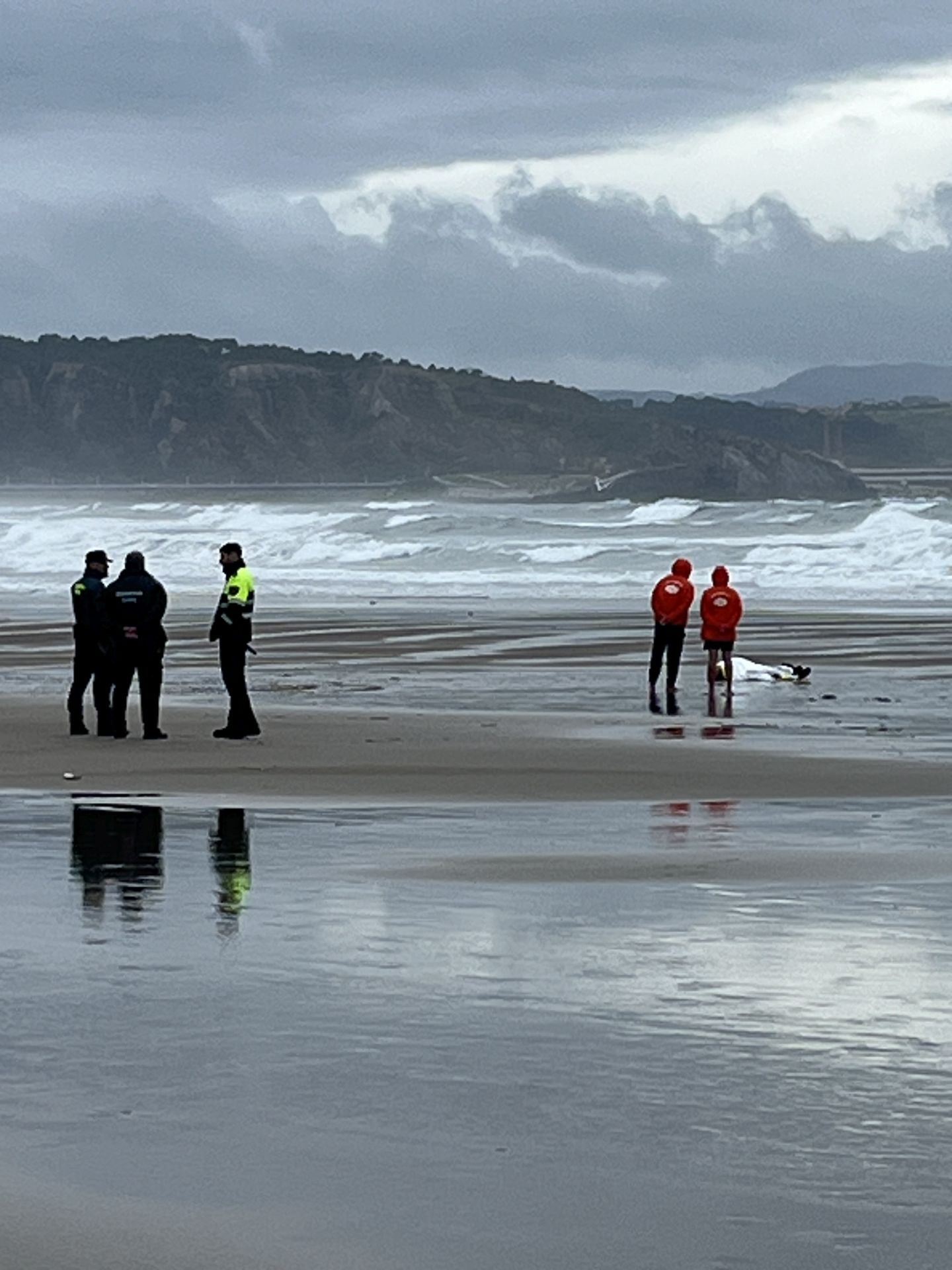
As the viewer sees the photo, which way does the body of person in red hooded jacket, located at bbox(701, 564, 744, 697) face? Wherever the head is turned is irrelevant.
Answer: away from the camera

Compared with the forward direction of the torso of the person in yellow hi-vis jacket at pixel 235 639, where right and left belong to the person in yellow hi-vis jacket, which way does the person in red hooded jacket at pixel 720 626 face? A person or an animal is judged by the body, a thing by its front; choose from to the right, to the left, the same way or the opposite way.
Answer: to the right

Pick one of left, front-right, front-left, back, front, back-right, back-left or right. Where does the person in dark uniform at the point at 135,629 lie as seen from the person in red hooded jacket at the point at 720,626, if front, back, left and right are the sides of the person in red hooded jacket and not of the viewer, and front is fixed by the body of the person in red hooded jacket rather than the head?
back-left

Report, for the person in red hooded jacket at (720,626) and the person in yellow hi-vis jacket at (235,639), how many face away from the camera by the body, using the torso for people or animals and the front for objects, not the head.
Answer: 1

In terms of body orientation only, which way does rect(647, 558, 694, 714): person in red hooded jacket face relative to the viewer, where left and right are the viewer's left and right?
facing away from the viewer and to the right of the viewer

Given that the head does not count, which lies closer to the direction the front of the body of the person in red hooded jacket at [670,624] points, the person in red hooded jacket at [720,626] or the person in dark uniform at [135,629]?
the person in red hooded jacket

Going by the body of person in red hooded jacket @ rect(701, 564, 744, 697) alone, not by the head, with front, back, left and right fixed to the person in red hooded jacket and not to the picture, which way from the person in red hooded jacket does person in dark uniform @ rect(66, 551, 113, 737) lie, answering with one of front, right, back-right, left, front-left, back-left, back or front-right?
back-left

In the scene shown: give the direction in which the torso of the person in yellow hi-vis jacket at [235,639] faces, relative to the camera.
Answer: to the viewer's left

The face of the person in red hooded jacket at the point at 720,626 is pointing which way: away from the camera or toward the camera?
away from the camera

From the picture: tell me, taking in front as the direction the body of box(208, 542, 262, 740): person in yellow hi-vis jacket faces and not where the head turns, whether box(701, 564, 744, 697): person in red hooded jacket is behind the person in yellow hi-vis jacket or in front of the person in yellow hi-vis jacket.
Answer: behind

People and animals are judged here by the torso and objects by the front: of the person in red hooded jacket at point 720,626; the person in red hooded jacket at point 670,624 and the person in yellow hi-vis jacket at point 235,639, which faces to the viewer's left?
the person in yellow hi-vis jacket

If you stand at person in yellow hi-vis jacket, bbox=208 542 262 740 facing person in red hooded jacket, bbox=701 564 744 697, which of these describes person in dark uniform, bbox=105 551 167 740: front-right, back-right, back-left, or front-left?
back-left
